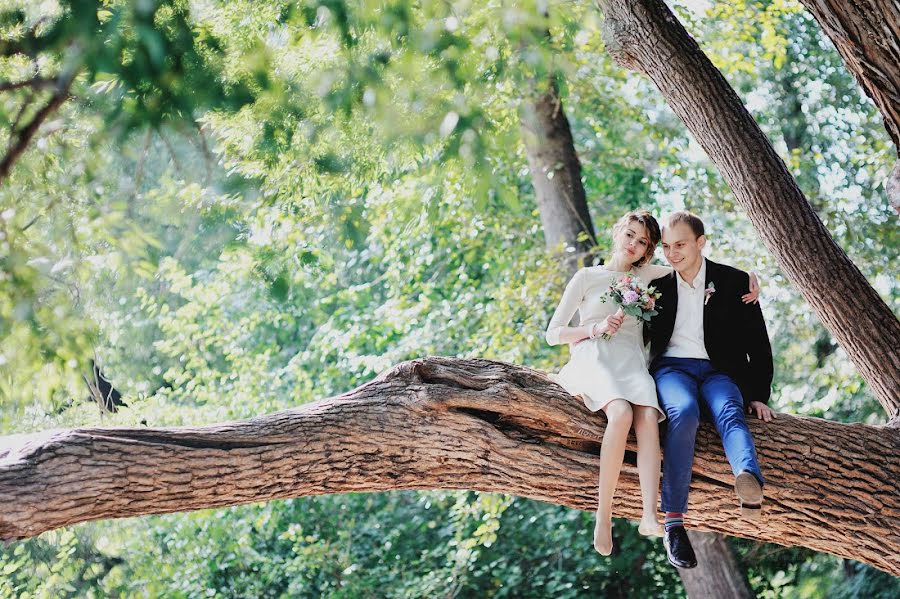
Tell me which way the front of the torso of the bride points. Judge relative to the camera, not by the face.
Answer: toward the camera

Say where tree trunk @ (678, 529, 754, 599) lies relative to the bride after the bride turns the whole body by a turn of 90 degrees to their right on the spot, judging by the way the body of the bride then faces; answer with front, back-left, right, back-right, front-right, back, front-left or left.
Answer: right

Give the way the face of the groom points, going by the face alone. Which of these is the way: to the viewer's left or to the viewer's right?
to the viewer's left

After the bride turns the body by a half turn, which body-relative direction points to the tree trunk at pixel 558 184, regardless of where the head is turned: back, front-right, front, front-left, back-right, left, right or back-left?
front

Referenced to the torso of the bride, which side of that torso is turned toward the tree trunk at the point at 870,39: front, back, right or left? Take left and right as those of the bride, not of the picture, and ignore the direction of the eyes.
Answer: left
